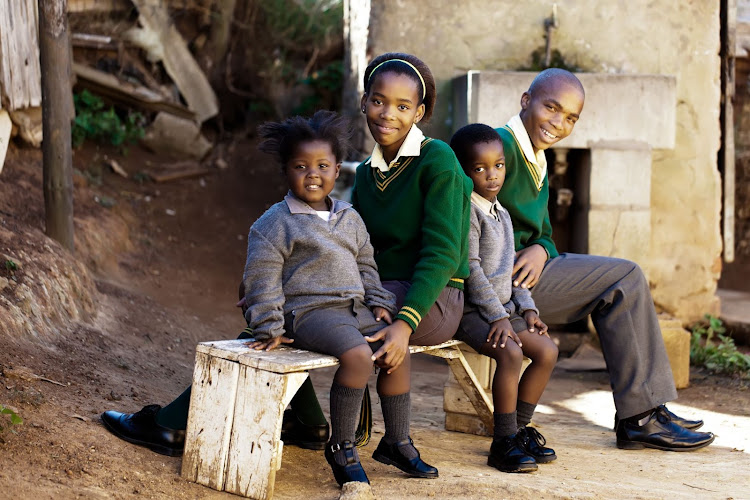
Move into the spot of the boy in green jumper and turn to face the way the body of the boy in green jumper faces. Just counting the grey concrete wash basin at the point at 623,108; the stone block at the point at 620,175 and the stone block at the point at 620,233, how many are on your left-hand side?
3

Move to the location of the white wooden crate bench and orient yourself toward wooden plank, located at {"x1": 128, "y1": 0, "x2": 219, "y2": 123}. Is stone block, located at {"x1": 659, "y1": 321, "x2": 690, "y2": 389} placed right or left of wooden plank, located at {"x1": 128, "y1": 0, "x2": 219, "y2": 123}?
right

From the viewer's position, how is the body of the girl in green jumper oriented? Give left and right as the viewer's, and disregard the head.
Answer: facing the viewer and to the left of the viewer

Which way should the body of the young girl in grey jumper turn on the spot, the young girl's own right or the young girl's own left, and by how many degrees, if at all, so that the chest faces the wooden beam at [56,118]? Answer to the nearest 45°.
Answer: approximately 180°

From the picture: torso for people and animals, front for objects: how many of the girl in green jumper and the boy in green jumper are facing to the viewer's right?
1

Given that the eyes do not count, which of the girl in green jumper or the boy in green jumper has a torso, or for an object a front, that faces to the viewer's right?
the boy in green jumper

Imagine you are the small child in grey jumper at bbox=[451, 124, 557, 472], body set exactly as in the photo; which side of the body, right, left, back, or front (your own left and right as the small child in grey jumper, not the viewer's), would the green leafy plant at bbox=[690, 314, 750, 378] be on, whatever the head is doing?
left

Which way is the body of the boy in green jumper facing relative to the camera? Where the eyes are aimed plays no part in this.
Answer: to the viewer's right

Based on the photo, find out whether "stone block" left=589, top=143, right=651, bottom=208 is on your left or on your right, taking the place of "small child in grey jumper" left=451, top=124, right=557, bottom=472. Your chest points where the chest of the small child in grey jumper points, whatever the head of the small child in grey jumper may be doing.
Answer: on your left

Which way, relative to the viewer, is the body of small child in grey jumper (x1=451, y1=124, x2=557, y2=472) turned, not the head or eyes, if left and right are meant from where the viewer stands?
facing the viewer and to the right of the viewer
